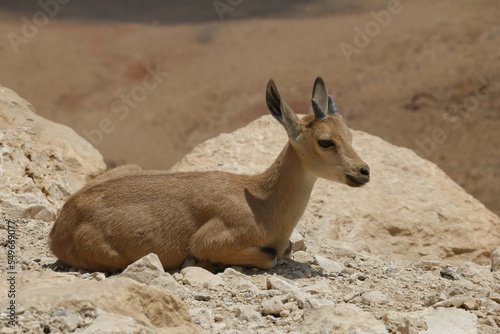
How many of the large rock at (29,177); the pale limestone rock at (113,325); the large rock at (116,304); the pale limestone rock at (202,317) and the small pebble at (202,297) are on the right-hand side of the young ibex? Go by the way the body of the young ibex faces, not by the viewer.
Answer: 4

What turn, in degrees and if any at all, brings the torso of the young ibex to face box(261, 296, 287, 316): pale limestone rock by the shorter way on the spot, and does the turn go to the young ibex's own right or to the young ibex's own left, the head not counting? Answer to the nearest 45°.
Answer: approximately 45° to the young ibex's own right

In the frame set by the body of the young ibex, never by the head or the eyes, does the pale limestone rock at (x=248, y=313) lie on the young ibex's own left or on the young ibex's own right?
on the young ibex's own right

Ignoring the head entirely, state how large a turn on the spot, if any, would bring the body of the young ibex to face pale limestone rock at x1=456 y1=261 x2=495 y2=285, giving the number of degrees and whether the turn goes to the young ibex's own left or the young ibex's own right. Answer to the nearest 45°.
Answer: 0° — it already faces it

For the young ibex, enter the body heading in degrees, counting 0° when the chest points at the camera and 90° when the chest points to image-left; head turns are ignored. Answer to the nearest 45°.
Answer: approximately 270°

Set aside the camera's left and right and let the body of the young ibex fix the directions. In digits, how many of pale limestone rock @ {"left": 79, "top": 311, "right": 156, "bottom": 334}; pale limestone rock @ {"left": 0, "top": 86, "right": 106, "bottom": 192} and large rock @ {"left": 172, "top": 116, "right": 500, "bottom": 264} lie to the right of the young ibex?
1

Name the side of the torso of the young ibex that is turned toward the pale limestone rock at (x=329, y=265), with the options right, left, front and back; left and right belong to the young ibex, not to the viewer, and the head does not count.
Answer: front

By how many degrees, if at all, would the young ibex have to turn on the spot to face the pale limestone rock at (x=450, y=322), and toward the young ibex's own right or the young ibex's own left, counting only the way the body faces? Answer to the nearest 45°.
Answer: approximately 45° to the young ibex's own right

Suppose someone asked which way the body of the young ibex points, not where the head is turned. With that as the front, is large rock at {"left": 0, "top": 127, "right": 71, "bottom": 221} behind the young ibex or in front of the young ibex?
behind

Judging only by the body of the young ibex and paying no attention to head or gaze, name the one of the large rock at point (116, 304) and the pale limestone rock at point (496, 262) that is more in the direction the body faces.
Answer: the pale limestone rock

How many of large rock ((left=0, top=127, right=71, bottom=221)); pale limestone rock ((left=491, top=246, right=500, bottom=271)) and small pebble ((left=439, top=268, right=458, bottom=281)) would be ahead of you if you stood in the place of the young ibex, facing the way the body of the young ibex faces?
2

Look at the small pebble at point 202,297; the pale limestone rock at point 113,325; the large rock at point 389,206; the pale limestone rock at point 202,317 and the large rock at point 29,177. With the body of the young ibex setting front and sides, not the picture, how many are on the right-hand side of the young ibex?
3

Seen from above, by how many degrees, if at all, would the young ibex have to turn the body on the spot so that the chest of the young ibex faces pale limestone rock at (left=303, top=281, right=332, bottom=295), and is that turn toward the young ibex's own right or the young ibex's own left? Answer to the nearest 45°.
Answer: approximately 45° to the young ibex's own right
